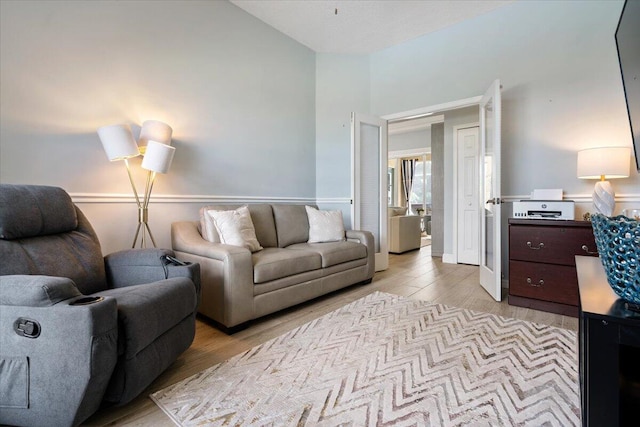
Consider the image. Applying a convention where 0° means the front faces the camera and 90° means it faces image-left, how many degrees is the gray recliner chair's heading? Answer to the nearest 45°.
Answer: approximately 315°

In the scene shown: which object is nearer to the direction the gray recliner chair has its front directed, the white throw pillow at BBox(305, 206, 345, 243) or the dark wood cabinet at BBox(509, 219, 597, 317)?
the dark wood cabinet

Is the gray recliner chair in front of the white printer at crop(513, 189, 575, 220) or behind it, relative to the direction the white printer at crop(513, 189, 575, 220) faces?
in front

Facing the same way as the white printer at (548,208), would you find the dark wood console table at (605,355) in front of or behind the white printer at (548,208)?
in front

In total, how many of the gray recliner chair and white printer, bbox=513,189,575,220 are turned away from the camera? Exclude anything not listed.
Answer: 0

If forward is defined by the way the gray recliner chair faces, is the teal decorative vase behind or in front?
in front

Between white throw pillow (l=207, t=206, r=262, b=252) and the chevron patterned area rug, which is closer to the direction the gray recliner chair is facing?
the chevron patterned area rug
